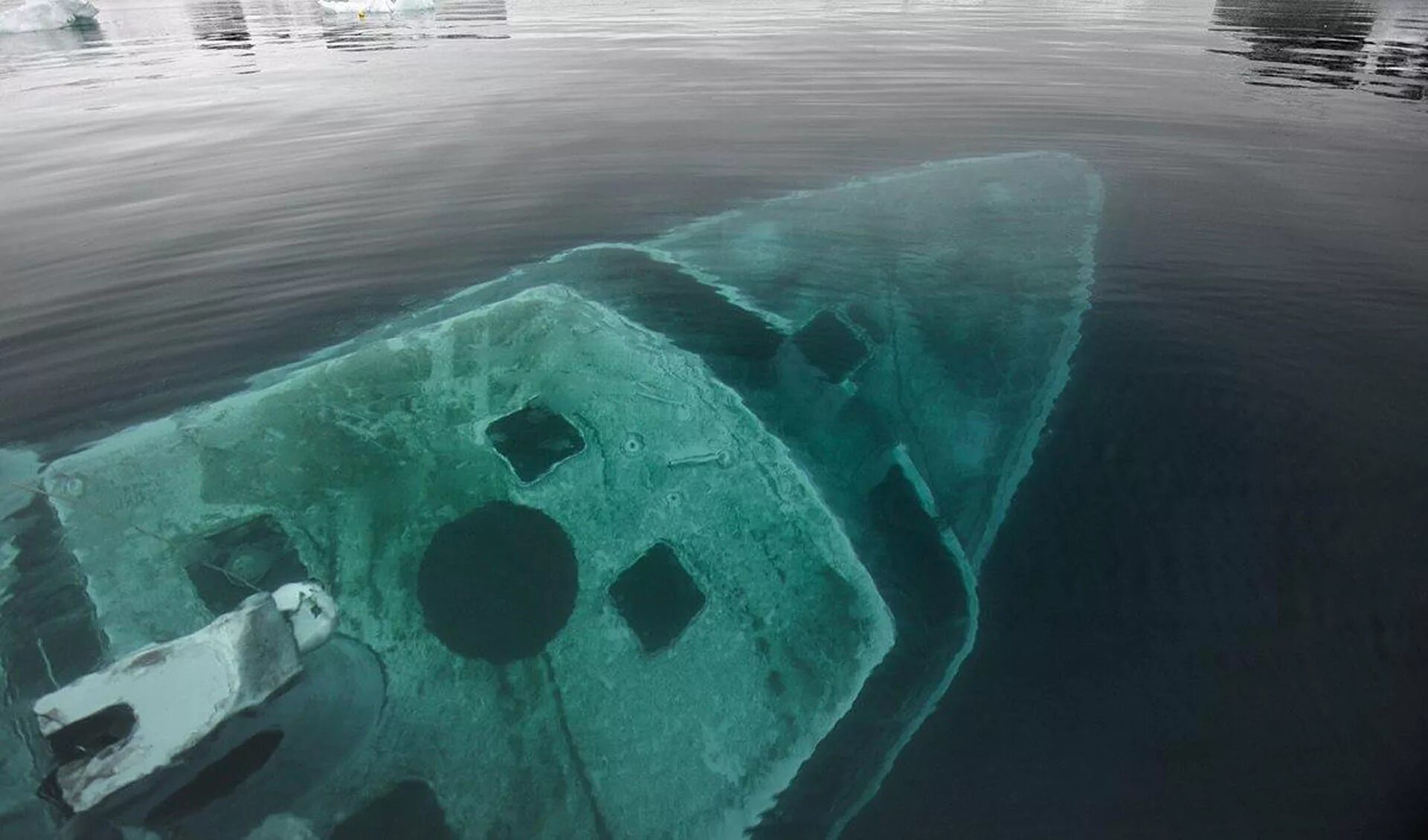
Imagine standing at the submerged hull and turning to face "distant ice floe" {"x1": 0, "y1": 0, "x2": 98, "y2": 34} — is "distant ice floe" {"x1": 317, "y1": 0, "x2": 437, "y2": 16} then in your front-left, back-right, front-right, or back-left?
front-right

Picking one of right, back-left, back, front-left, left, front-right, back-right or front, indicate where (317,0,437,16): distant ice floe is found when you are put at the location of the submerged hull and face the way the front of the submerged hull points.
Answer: front-left

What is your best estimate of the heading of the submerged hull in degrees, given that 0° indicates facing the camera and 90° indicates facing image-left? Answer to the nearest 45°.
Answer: approximately 225°

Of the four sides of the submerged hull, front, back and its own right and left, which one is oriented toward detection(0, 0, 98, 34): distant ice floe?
left
